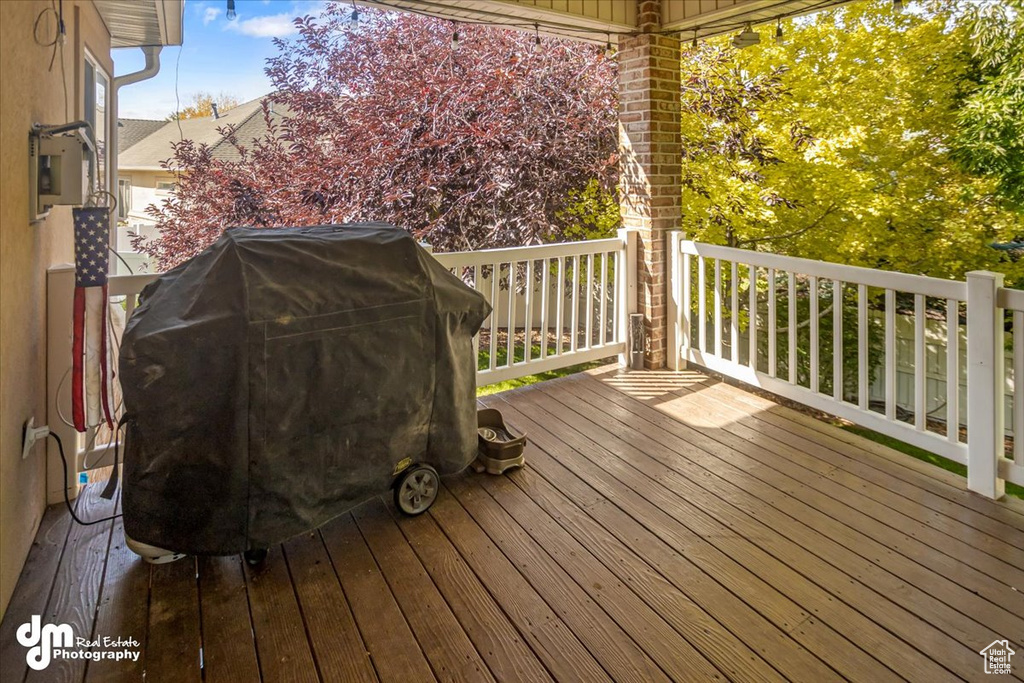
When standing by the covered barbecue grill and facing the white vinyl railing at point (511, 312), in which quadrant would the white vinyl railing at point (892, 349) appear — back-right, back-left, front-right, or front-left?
front-right

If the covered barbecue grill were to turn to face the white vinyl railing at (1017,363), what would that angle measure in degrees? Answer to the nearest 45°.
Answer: approximately 45° to its left

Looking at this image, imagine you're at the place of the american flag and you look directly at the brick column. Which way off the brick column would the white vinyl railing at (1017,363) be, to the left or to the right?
right

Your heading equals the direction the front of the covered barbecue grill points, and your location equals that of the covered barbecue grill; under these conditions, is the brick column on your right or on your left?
on your left

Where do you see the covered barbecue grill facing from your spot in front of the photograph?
facing the viewer and to the right of the viewer

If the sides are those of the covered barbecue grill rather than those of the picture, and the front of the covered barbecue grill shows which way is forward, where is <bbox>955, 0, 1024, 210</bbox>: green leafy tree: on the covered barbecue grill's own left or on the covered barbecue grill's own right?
on the covered barbecue grill's own left

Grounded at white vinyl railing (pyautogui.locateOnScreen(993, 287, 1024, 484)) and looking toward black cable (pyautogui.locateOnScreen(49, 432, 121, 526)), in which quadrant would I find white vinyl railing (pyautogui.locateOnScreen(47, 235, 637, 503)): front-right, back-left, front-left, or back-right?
front-right

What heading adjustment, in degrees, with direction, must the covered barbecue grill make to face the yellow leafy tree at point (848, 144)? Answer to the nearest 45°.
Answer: approximately 90° to its left

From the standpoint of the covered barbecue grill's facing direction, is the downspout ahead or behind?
behind
